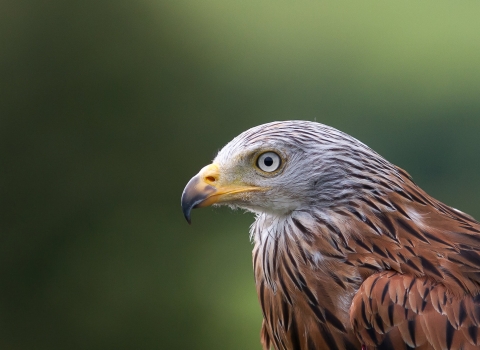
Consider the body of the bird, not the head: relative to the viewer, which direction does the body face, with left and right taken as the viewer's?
facing to the left of the viewer
